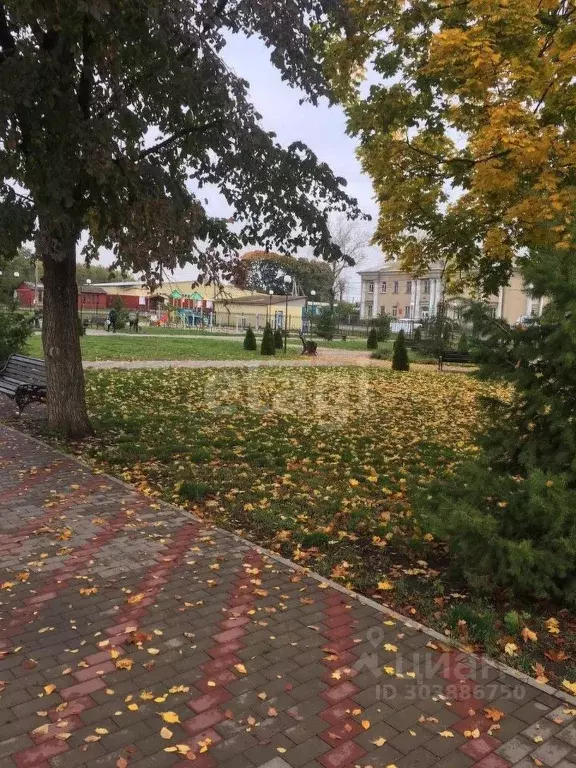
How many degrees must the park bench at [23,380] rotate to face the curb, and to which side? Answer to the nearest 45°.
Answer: approximately 45° to its left

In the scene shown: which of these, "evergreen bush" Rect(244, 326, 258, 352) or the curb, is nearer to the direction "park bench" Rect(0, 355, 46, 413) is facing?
the curb

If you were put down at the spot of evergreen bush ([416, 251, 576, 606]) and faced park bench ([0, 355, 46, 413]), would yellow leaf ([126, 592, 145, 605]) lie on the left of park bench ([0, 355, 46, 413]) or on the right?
left

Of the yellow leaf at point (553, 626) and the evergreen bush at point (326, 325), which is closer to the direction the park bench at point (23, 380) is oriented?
the yellow leaf
